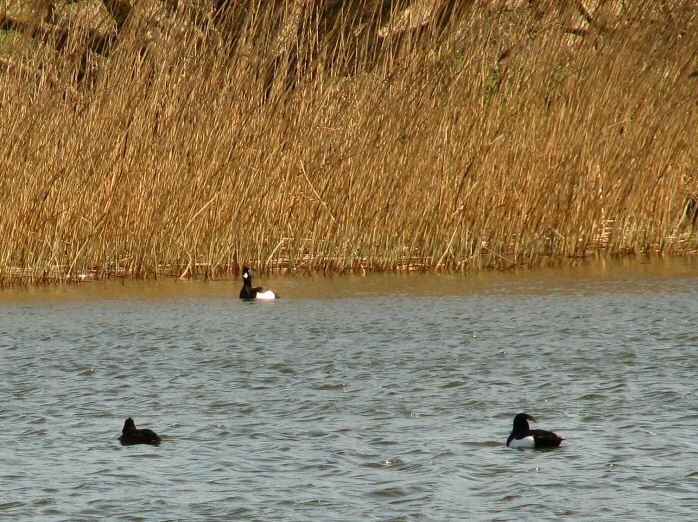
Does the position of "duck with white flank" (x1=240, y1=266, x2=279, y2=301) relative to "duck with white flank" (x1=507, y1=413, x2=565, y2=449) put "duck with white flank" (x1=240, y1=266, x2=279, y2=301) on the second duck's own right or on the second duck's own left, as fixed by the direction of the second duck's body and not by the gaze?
on the second duck's own right

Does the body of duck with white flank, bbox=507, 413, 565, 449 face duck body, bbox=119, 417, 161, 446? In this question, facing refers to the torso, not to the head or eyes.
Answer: yes

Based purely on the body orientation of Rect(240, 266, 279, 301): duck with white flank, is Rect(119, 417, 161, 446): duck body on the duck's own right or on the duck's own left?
on the duck's own left

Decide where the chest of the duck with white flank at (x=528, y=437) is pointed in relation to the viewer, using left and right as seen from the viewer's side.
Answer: facing to the left of the viewer

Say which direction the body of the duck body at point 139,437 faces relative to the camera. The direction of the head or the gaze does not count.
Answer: to the viewer's left

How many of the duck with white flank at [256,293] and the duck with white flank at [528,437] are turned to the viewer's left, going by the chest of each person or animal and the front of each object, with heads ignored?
2

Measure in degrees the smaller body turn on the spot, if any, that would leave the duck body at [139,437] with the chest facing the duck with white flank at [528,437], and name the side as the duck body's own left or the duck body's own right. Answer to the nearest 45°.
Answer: approximately 180°

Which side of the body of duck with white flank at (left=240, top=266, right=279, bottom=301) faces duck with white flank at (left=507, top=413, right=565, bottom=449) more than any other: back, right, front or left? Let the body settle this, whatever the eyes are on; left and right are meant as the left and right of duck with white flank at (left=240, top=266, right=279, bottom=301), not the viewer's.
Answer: left

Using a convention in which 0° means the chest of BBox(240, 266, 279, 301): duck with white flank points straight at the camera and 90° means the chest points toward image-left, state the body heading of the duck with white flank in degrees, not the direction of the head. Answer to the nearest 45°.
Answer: approximately 90°

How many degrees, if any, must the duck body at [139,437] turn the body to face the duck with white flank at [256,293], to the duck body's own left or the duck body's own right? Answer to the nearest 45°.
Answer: approximately 90° to the duck body's own right
